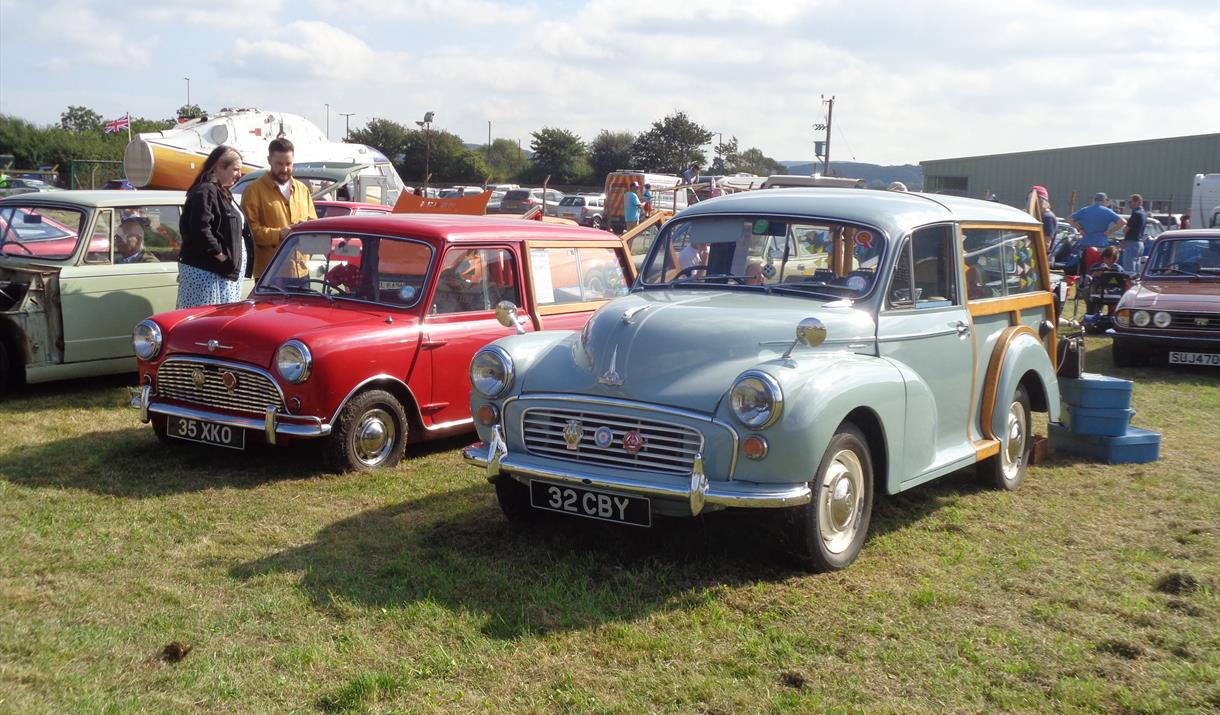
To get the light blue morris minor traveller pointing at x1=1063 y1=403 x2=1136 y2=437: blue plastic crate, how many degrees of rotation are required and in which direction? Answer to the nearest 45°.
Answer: approximately 180°

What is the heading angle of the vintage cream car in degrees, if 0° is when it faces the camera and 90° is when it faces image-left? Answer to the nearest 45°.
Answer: approximately 45°

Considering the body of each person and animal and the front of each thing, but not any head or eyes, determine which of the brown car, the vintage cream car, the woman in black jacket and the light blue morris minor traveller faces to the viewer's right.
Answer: the woman in black jacket

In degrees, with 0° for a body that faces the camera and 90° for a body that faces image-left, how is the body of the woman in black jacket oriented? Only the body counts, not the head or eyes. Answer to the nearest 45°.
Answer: approximately 270°

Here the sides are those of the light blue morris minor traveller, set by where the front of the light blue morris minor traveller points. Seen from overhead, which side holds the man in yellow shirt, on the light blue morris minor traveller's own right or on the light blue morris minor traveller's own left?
on the light blue morris minor traveller's own right

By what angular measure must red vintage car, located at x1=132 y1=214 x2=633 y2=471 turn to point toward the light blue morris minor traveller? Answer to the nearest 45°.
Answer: approximately 90° to its left

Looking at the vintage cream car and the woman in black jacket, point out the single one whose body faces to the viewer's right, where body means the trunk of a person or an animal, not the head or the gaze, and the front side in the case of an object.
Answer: the woman in black jacket

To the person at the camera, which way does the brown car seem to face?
facing the viewer

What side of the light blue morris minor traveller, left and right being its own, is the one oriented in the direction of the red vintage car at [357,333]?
right

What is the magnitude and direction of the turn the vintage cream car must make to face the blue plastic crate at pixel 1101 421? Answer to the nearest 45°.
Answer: approximately 90° to its left

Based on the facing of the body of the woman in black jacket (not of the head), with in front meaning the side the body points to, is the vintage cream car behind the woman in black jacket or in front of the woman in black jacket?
behind

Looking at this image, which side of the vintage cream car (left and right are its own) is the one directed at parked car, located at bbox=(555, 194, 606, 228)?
back

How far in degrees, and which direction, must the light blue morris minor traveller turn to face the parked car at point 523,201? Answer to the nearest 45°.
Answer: approximately 135° to its right
